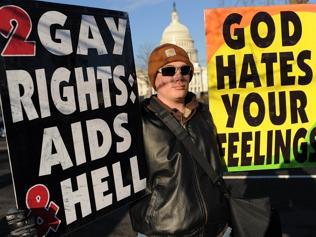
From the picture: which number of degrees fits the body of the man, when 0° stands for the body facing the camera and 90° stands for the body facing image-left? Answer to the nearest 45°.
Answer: approximately 315°

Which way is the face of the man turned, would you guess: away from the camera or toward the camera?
toward the camera
